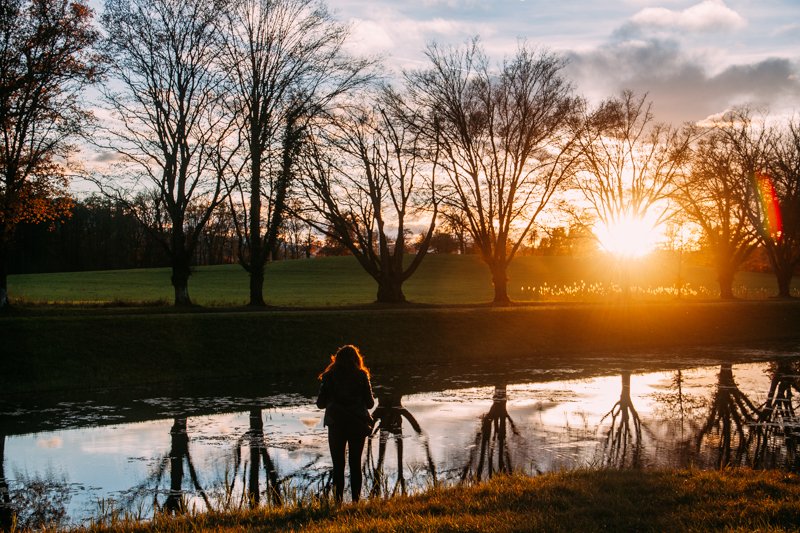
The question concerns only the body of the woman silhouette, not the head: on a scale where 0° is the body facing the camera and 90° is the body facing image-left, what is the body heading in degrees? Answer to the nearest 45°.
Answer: approximately 180°

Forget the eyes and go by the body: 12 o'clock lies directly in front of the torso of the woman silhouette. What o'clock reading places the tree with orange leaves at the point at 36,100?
The tree with orange leaves is roughly at 11 o'clock from the woman silhouette.
